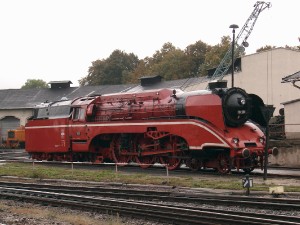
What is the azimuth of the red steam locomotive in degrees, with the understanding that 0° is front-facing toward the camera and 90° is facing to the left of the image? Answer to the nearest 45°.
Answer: approximately 315°
